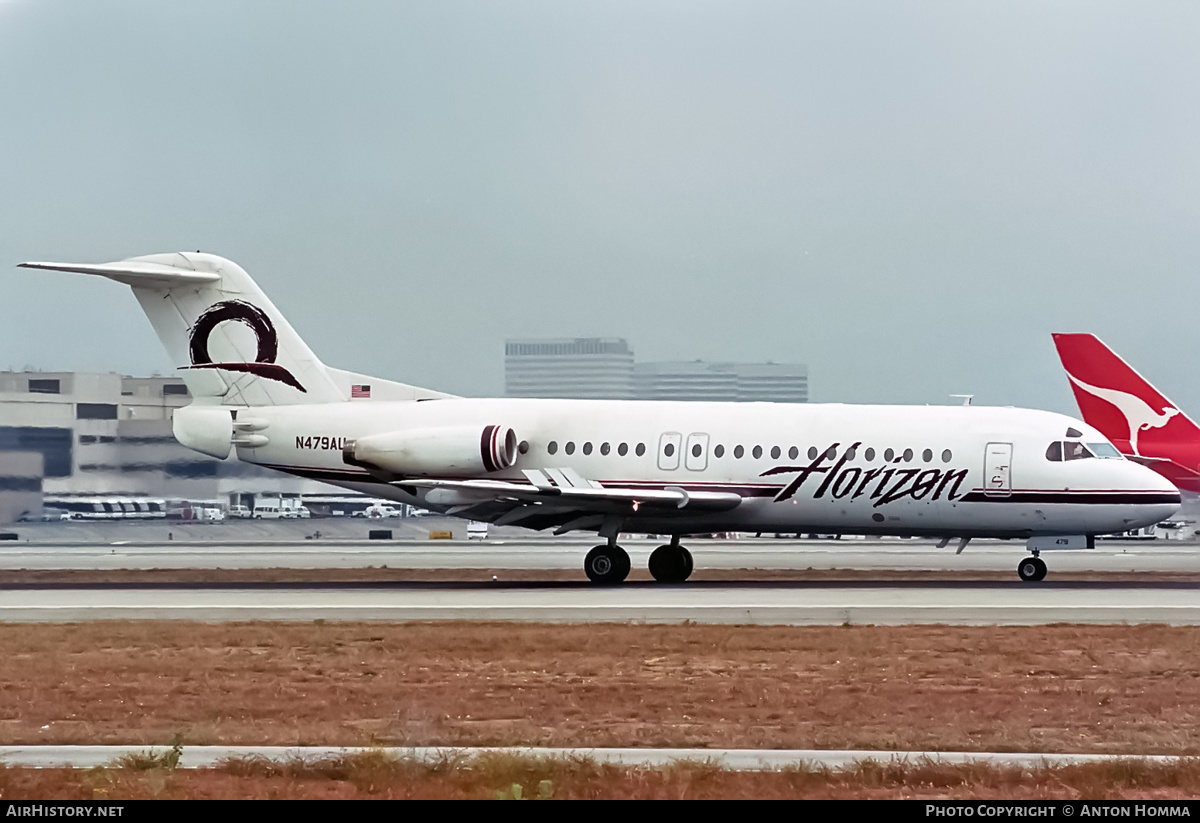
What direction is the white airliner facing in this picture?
to the viewer's right
